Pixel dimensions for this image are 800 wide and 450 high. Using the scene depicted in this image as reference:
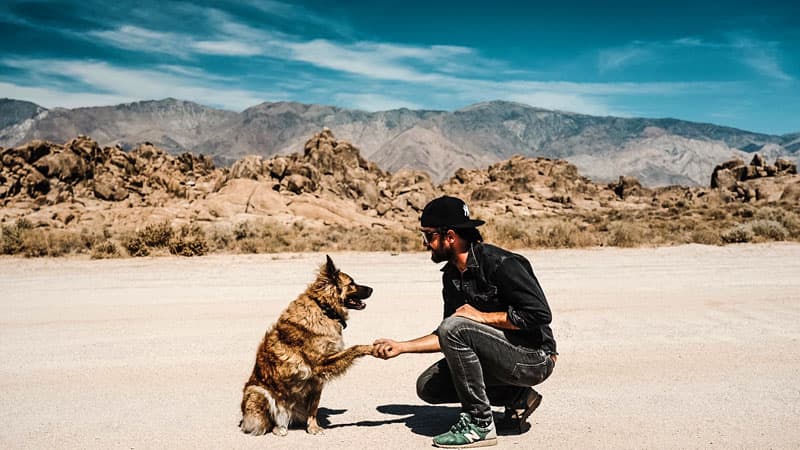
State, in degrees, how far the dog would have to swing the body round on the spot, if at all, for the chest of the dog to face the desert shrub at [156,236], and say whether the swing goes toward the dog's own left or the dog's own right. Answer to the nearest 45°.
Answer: approximately 90° to the dog's own left

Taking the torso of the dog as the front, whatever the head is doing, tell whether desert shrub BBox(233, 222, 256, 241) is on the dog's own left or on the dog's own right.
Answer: on the dog's own left

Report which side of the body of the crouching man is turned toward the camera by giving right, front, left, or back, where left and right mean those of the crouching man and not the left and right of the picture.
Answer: left

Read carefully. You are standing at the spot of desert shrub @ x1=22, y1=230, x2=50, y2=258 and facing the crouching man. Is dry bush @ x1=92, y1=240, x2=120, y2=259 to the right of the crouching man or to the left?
left

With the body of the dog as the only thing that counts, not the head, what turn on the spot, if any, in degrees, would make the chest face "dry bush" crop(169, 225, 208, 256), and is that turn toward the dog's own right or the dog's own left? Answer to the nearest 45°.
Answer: approximately 90° to the dog's own left

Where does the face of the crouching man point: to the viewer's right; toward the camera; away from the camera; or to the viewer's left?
to the viewer's left

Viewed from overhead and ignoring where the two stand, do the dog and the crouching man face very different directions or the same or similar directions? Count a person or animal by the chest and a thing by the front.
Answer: very different directions

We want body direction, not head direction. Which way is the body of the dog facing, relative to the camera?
to the viewer's right

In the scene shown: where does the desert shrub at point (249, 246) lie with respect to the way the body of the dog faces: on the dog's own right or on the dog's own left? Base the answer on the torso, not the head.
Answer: on the dog's own left

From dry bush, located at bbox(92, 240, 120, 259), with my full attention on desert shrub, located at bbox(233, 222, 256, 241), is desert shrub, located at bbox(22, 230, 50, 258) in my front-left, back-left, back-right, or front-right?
back-left

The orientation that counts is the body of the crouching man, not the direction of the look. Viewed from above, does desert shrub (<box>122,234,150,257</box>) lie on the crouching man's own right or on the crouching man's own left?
on the crouching man's own right

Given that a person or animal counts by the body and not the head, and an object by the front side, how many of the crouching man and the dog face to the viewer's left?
1

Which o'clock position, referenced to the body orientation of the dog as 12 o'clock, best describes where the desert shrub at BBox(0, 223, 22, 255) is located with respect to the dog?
The desert shrub is roughly at 8 o'clock from the dog.

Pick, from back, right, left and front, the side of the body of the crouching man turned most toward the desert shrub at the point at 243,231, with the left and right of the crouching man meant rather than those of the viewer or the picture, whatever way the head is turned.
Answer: right
